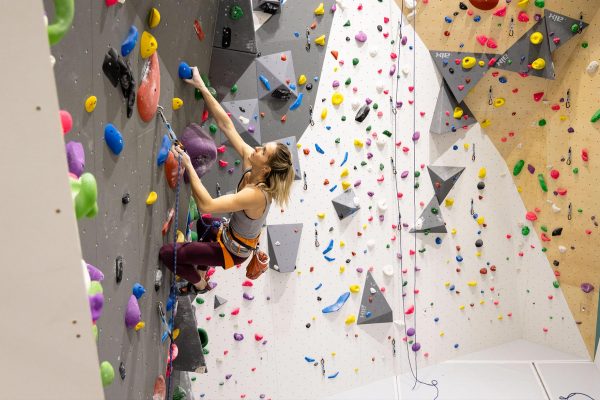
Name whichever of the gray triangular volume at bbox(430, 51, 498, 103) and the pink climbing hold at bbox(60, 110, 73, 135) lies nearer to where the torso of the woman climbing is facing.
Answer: the pink climbing hold

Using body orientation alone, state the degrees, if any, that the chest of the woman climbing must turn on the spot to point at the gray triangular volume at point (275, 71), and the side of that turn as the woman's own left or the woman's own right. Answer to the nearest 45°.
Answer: approximately 90° to the woman's own right

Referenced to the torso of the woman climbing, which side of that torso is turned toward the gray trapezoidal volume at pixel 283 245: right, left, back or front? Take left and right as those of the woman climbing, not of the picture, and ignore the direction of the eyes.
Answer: right

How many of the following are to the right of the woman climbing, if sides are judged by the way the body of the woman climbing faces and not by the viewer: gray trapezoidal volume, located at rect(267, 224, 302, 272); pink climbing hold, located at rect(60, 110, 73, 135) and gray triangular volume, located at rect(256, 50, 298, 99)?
2

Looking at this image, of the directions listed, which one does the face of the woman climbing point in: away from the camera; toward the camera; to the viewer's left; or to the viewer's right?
to the viewer's left

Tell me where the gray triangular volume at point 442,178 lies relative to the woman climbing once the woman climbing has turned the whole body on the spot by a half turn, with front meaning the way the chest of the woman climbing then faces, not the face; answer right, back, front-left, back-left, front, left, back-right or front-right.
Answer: front-left

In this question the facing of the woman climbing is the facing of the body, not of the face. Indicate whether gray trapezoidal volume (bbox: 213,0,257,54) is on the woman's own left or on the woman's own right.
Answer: on the woman's own right

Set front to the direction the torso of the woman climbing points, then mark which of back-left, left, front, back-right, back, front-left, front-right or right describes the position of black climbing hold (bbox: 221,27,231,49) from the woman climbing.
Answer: right

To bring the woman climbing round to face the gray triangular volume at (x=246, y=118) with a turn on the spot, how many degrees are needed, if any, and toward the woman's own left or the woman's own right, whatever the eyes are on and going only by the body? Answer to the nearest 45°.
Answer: approximately 90° to the woman's own right

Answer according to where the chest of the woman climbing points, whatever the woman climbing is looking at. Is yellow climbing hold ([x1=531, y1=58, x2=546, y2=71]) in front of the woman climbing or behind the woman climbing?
behind

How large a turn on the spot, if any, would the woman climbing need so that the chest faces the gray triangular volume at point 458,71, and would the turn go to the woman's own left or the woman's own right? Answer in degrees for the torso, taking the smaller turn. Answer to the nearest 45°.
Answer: approximately 135° to the woman's own right

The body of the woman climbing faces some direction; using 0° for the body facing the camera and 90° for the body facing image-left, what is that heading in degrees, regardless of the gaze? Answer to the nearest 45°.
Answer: approximately 90°

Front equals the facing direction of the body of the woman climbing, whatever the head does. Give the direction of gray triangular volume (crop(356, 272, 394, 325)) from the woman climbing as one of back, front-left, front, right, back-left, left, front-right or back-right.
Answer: back-right

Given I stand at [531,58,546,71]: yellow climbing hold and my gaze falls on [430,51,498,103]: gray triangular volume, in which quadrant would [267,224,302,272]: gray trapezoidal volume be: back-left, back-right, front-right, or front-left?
front-left

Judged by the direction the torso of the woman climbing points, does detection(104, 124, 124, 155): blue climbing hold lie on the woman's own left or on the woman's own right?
on the woman's own left

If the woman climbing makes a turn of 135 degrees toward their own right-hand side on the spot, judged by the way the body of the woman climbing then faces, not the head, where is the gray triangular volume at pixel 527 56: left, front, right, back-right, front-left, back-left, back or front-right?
front
